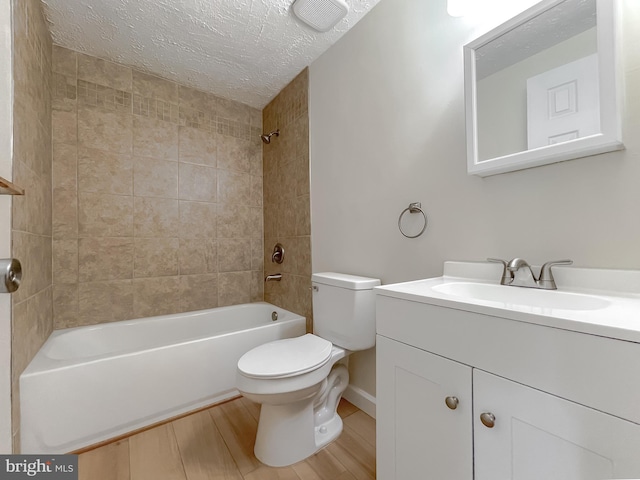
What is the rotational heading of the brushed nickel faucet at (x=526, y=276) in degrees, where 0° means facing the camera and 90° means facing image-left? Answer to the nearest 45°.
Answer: approximately 45°

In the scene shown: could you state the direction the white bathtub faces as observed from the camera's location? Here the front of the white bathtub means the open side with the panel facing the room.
facing the viewer

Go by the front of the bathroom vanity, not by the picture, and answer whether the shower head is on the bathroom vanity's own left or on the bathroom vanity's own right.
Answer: on the bathroom vanity's own right

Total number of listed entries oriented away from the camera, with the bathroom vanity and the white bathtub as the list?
0

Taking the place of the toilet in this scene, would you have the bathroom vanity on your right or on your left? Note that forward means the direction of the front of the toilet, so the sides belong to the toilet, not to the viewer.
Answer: on your left

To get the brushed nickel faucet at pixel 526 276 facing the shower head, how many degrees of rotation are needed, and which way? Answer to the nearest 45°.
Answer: approximately 45° to its right

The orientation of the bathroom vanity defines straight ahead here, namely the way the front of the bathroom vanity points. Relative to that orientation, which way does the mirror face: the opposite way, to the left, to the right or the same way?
the same way

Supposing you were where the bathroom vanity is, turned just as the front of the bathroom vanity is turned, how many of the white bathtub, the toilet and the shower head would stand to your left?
0

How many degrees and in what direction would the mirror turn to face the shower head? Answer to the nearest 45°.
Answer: approximately 45° to its right

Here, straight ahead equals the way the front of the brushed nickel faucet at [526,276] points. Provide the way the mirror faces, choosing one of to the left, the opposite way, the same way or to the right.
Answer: the same way

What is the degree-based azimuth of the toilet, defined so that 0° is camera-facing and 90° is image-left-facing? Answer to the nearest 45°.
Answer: approximately 45°

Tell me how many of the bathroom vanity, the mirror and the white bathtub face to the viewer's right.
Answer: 0

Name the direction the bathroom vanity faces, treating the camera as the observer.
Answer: facing the viewer and to the left of the viewer
